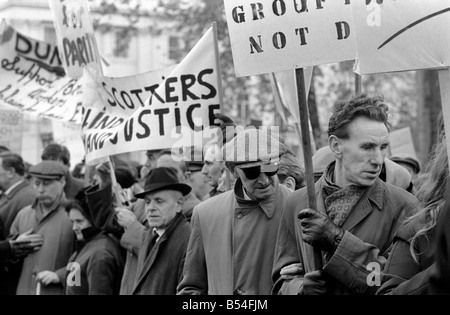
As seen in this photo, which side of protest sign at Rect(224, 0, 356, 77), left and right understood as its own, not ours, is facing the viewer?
front

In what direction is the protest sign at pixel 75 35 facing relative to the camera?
toward the camera

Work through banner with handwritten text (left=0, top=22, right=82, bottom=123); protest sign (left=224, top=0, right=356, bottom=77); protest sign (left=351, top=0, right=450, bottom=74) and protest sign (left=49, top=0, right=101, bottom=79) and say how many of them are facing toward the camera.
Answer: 4

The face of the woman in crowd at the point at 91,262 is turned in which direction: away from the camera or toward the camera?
toward the camera

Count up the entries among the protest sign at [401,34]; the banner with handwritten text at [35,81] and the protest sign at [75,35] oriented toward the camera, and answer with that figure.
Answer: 3

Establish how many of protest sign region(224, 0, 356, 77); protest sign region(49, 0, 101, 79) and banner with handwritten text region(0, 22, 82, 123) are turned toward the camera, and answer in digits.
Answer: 3

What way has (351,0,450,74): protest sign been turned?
toward the camera

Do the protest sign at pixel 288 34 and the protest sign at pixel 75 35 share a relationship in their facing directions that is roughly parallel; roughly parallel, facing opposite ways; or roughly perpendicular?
roughly parallel
